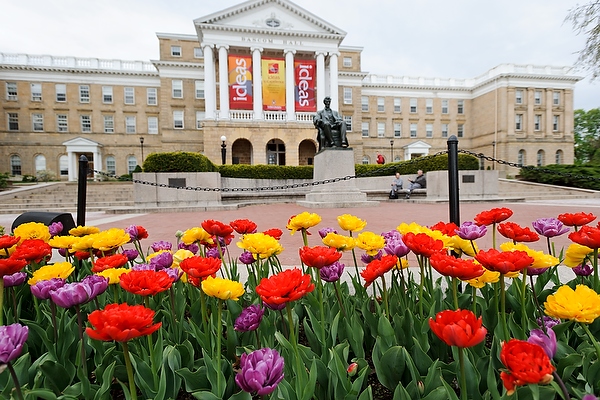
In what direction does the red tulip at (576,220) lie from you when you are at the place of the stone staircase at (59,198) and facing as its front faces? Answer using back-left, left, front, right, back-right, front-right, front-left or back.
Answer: front

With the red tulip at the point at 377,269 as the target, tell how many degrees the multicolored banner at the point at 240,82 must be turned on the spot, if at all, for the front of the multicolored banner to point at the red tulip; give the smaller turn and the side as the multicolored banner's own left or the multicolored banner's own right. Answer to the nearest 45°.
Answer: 0° — it already faces it

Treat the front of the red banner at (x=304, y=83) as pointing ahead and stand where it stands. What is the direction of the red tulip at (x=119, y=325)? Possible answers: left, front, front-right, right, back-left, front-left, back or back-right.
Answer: front

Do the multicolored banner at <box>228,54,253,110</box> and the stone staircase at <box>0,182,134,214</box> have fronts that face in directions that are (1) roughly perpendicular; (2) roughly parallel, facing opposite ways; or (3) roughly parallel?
roughly parallel

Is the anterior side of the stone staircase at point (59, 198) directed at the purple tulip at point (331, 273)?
yes

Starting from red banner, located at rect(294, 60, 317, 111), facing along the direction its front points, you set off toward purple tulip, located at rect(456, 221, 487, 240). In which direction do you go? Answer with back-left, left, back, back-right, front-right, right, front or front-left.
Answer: front

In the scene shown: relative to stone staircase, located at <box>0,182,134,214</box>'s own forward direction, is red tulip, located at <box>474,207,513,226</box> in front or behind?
in front

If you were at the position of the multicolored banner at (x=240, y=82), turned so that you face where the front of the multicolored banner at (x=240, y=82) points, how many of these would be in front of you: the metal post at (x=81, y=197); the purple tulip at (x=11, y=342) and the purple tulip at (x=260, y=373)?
3

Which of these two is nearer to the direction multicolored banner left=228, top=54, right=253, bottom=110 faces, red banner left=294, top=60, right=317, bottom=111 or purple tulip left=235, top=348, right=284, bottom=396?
the purple tulip

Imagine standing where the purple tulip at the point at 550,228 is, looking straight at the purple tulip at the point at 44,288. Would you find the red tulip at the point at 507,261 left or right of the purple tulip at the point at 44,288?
left

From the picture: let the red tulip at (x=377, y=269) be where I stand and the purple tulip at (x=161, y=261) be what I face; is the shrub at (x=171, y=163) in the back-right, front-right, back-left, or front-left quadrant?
front-right

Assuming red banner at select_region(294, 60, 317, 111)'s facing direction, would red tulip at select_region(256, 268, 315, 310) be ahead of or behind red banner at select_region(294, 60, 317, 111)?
ahead

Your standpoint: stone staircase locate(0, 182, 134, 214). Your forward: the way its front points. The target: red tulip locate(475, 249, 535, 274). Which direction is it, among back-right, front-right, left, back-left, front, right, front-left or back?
front

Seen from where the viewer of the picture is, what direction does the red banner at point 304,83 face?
facing the viewer

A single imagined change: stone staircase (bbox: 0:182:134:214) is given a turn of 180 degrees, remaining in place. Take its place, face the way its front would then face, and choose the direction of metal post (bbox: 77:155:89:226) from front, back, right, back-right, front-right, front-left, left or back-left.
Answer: back

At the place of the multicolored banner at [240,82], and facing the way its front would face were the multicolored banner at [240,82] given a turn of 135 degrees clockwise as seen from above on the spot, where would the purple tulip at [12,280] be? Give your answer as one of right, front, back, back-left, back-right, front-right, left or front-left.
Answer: back-left

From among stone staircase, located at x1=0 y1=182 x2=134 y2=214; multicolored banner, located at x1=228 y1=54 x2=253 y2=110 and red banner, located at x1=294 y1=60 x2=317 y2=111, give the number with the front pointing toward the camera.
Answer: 3

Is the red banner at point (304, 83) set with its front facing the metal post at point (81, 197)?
yes

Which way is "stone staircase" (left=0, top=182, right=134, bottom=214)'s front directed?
toward the camera
